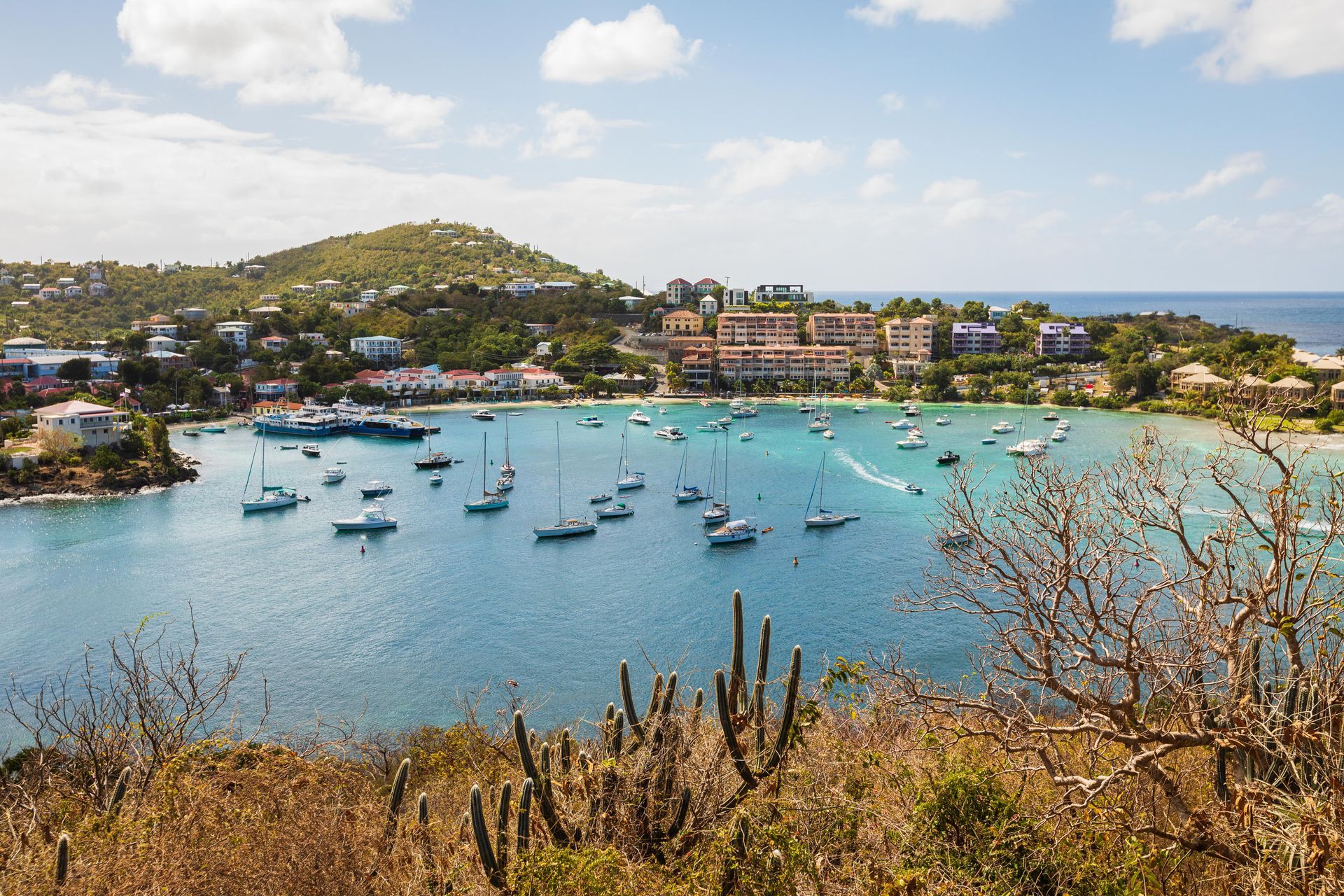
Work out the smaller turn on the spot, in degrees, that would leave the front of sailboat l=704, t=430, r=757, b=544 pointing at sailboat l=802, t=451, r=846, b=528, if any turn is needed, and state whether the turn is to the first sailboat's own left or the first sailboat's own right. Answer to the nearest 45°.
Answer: approximately 180°

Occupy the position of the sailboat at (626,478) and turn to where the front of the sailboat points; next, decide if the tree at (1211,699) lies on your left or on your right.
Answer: on your left

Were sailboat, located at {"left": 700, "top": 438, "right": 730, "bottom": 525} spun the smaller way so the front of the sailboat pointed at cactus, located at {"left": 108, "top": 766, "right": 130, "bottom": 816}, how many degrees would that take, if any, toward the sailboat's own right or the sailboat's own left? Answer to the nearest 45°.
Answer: approximately 45° to the sailboat's own left

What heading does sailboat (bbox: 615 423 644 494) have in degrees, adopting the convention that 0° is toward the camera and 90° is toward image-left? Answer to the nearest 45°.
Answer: approximately 45°

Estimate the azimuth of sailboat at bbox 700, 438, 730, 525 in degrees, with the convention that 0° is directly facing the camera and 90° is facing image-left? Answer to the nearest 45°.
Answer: approximately 45°

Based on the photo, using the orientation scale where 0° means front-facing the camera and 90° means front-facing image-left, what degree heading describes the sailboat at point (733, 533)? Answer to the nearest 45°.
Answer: approximately 45°
